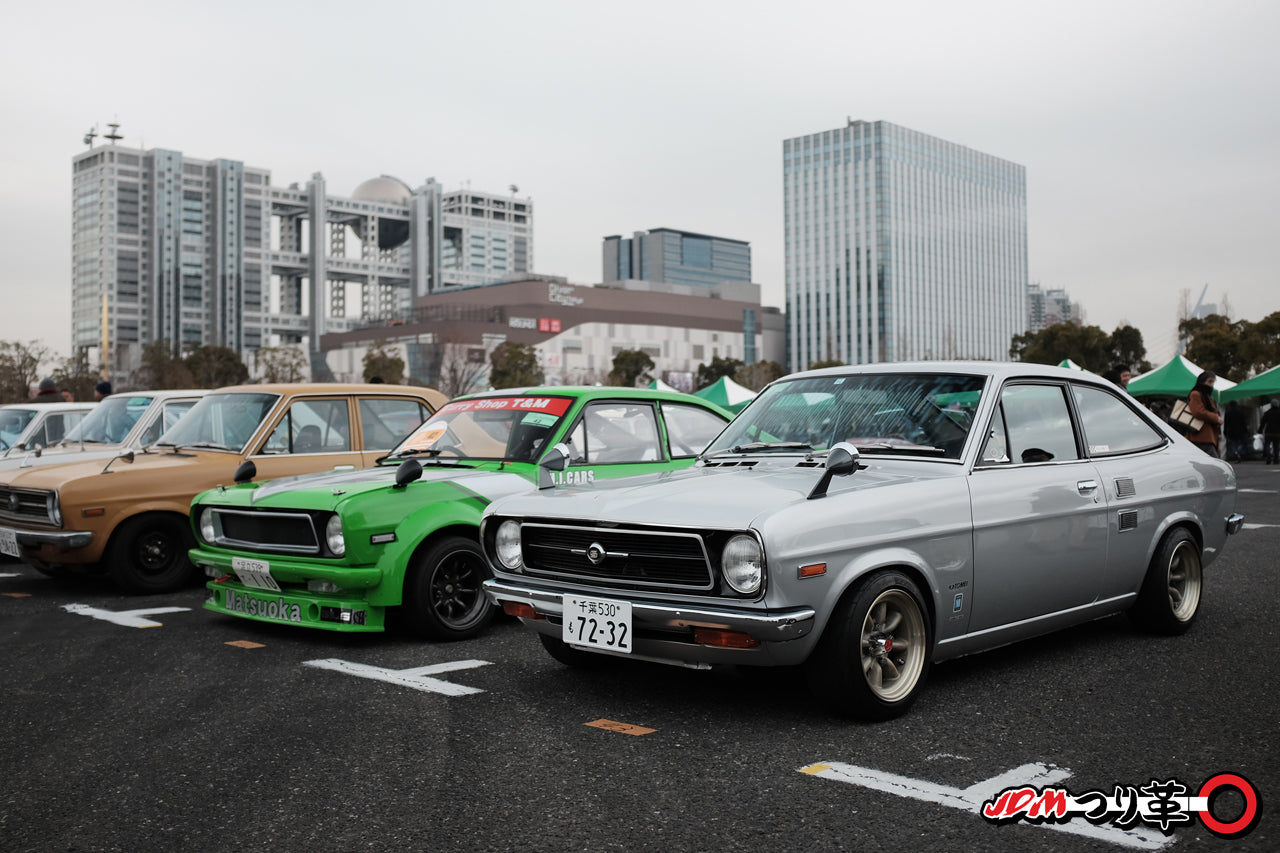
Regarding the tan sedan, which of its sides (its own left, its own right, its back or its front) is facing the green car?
left

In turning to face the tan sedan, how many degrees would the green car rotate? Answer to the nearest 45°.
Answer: approximately 90° to its right

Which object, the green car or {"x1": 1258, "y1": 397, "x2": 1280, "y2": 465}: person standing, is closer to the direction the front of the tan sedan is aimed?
the green car

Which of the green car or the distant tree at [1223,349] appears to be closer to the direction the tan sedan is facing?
the green car

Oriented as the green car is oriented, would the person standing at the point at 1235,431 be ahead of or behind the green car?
behind

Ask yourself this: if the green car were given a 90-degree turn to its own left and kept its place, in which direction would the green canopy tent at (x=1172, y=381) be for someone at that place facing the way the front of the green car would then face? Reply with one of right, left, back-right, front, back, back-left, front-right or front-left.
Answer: left

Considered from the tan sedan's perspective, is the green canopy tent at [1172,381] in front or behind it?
behind

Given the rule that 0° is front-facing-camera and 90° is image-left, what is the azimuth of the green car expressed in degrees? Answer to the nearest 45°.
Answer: approximately 45°

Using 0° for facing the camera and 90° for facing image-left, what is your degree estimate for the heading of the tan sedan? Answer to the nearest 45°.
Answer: approximately 45°
